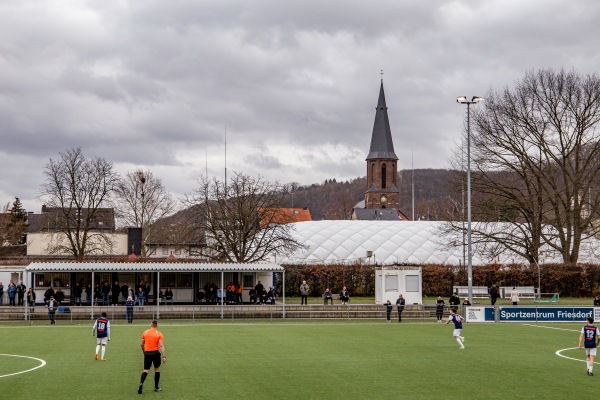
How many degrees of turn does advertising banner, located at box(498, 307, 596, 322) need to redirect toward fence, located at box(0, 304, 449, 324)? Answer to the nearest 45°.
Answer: approximately 90° to its right

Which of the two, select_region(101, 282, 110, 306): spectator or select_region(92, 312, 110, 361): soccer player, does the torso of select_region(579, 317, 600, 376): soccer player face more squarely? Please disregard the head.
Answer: the spectator

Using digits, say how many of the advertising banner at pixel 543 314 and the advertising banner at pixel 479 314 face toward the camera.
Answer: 2

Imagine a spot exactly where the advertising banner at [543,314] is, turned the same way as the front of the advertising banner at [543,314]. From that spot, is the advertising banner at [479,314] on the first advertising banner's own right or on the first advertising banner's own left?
on the first advertising banner's own right

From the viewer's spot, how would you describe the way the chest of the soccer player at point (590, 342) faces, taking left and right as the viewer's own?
facing away from the viewer

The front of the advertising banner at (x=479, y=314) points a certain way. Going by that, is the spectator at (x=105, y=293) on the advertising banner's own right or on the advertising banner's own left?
on the advertising banner's own right

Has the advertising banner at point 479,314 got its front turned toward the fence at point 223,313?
no

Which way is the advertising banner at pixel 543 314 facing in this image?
toward the camera

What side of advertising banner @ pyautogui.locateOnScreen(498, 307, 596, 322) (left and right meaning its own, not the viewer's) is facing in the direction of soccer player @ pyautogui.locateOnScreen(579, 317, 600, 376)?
front

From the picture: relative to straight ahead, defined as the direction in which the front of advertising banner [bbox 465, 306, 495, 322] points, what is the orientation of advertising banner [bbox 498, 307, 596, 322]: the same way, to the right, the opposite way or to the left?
the same way
